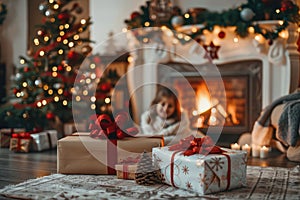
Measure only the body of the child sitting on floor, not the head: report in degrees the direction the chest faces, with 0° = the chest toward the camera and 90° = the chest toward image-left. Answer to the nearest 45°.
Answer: approximately 0°

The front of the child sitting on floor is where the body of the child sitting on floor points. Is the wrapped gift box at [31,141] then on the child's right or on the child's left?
on the child's right

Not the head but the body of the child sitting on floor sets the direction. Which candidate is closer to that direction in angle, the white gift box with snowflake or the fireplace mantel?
the white gift box with snowflake

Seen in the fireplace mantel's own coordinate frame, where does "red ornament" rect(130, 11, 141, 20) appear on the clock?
The red ornament is roughly at 3 o'clock from the fireplace mantel.

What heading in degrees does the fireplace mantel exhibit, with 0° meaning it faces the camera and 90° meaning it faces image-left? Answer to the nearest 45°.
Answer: approximately 0°

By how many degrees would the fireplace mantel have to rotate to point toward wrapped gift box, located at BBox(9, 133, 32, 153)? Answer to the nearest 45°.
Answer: approximately 45° to its right

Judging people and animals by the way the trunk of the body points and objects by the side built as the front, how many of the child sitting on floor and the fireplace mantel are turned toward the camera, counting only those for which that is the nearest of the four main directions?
2

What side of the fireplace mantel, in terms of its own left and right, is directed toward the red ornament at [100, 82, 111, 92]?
right

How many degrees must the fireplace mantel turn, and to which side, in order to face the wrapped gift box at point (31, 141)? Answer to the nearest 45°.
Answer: approximately 45° to its right
